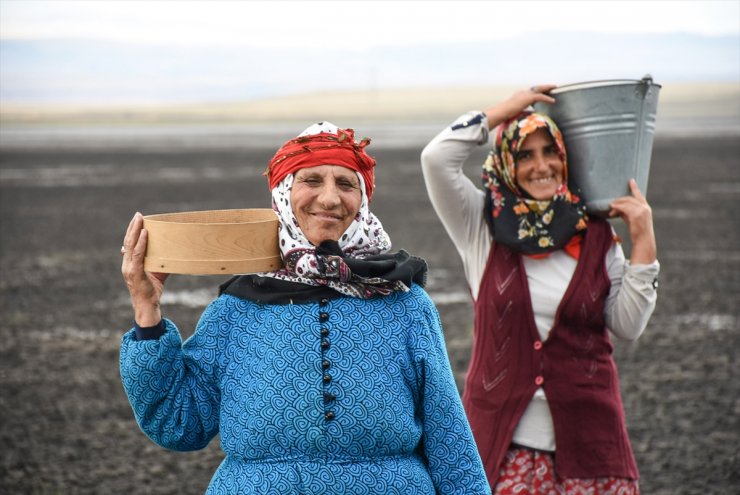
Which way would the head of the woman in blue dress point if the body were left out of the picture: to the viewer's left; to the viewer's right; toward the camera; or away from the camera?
toward the camera

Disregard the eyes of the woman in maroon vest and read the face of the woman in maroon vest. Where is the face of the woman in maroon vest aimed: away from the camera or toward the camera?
toward the camera

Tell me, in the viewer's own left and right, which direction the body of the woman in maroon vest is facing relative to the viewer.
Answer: facing the viewer

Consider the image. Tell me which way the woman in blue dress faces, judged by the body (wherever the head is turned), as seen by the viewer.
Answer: toward the camera

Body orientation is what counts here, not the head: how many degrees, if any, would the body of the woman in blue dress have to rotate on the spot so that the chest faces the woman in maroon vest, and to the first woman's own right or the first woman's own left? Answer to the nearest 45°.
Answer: approximately 135° to the first woman's own left

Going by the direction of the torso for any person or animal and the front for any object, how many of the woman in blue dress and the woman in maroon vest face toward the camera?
2

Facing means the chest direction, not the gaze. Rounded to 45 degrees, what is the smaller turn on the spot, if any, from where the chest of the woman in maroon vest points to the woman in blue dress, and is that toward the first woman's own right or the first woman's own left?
approximately 45° to the first woman's own right

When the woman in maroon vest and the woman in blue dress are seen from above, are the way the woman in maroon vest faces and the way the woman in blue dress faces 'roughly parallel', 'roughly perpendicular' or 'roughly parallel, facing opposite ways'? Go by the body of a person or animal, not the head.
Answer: roughly parallel
